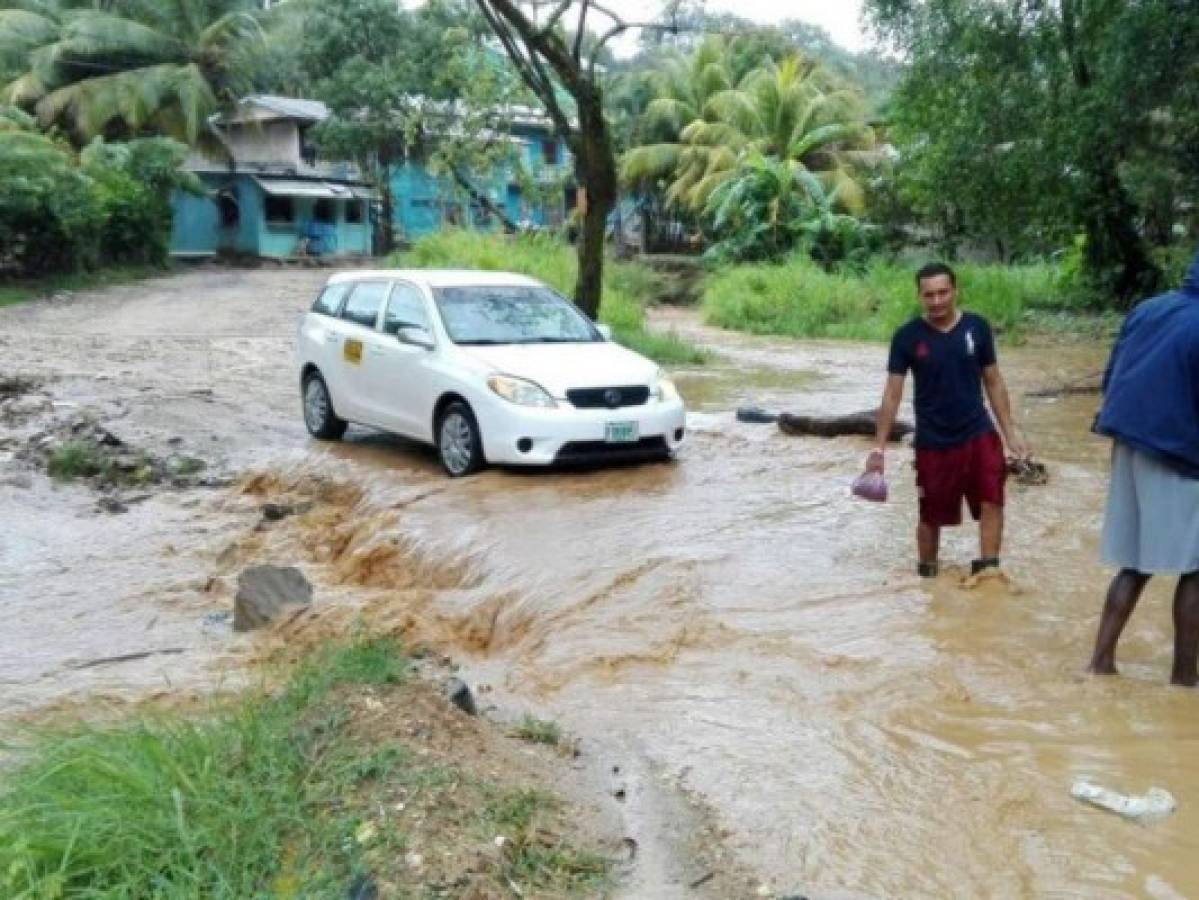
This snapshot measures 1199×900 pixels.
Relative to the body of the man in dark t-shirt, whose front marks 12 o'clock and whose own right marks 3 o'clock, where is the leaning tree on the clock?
The leaning tree is roughly at 5 o'clock from the man in dark t-shirt.

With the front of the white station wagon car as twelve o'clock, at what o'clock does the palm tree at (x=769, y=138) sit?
The palm tree is roughly at 8 o'clock from the white station wagon car.

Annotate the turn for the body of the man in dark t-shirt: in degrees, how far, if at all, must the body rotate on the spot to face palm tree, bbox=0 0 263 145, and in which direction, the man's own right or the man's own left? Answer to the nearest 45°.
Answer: approximately 135° to the man's own right

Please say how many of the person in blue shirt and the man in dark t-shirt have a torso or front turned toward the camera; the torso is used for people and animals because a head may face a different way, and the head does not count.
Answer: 1

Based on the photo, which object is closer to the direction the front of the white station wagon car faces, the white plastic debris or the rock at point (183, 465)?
the white plastic debris

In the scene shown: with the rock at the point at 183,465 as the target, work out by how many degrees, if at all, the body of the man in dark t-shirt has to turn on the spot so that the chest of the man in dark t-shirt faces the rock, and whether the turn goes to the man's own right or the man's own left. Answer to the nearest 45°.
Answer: approximately 135° to the man's own right
